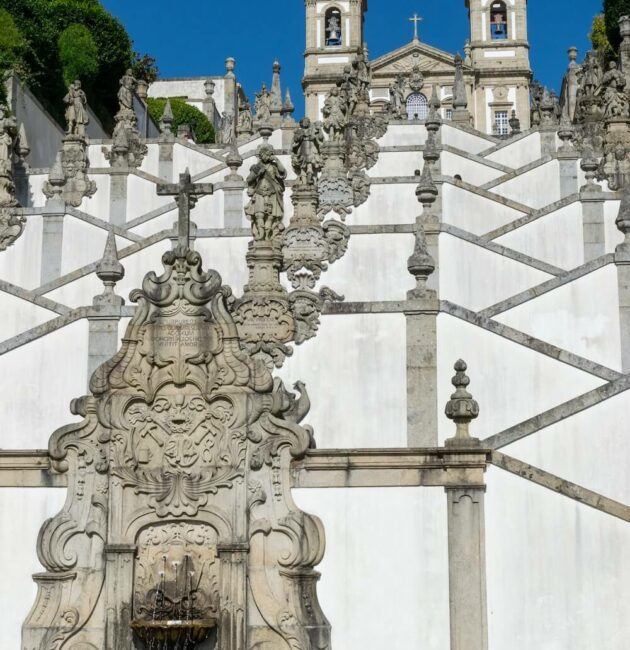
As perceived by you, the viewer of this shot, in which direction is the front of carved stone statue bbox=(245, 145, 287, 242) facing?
facing the viewer

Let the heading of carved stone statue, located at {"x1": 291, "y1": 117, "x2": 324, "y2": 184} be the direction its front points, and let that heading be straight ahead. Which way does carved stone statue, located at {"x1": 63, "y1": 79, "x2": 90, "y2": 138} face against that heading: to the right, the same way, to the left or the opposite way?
the same way

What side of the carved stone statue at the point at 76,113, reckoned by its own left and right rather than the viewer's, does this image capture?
front

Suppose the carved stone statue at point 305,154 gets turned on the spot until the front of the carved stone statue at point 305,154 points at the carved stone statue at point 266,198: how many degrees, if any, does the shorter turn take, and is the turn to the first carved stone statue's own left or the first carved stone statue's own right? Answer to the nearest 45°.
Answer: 0° — it already faces it

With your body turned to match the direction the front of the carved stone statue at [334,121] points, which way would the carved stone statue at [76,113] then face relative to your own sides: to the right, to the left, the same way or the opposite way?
the same way

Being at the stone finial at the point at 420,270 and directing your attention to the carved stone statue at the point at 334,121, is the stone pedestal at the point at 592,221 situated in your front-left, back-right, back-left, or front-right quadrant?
front-right

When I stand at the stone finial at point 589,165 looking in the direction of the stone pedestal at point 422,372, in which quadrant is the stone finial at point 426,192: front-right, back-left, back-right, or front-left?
front-right

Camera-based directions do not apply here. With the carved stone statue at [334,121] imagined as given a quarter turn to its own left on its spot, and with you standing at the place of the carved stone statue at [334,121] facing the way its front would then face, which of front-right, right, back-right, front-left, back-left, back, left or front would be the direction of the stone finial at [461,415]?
right

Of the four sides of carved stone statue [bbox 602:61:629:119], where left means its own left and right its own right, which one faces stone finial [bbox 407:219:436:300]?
front

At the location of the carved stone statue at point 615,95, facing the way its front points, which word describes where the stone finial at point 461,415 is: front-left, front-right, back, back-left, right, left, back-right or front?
front

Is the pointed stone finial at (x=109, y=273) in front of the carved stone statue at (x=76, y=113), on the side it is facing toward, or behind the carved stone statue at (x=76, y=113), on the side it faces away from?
in front

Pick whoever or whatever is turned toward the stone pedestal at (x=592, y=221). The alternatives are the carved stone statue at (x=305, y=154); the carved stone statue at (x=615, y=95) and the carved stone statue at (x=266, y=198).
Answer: the carved stone statue at (x=615, y=95)

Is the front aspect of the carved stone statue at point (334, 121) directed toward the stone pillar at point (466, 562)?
yes

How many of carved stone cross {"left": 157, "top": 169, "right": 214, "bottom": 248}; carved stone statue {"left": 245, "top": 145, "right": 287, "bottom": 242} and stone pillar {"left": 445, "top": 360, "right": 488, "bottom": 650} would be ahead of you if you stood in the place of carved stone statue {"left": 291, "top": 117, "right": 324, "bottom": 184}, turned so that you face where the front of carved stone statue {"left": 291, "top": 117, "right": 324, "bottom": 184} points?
3

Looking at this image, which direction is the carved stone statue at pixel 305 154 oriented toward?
toward the camera
